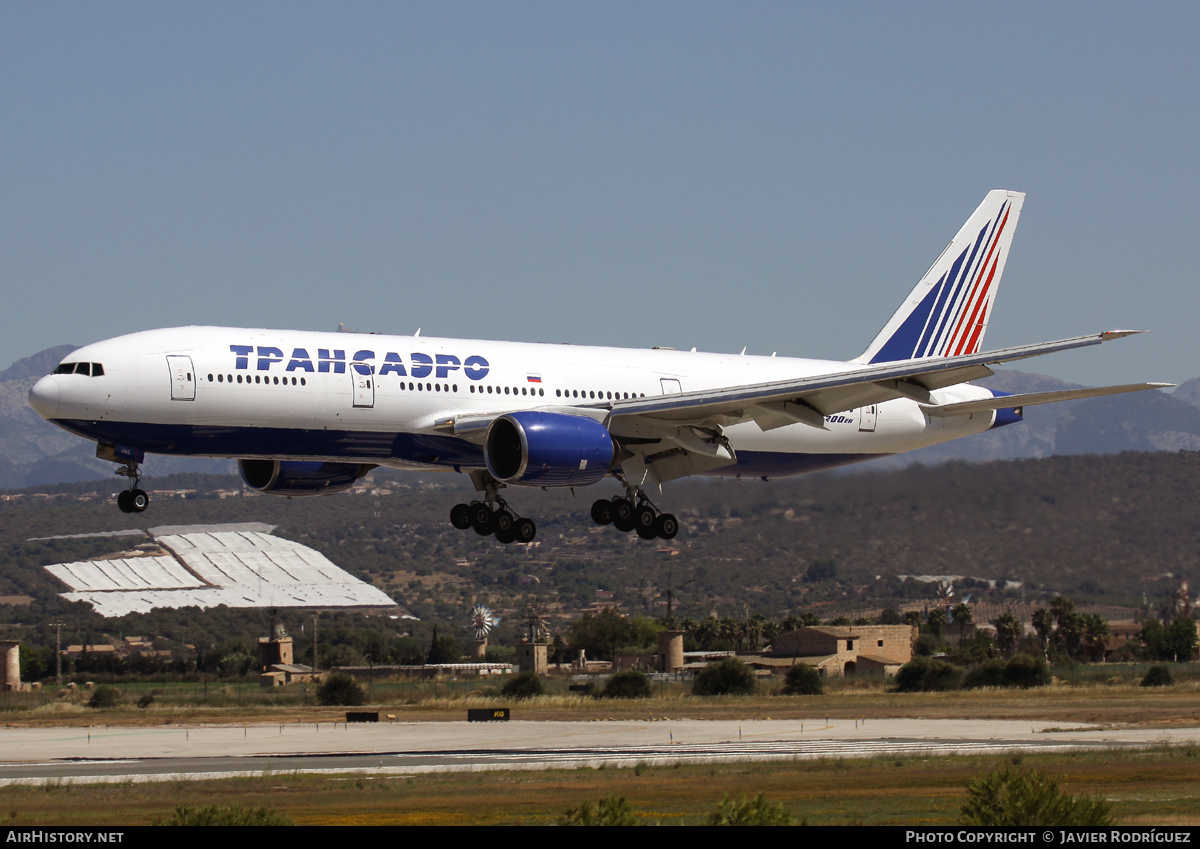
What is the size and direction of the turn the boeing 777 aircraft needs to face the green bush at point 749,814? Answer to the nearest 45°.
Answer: approximately 45° to its left

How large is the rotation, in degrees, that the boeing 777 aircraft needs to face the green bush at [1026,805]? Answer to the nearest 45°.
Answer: approximately 90° to its left

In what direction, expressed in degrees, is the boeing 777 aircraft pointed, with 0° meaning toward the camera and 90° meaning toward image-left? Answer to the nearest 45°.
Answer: approximately 45°

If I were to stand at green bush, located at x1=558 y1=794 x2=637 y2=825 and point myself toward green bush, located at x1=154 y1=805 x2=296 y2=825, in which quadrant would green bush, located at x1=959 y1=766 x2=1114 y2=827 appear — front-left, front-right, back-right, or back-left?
back-right

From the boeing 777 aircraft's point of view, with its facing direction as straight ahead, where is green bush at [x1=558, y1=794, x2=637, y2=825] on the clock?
The green bush is roughly at 10 o'clock from the boeing 777 aircraft.

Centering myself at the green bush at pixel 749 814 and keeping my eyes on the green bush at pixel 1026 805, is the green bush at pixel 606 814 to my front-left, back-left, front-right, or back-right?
back-left

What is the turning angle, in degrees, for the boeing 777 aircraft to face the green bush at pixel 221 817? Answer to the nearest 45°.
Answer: approximately 45° to its left
